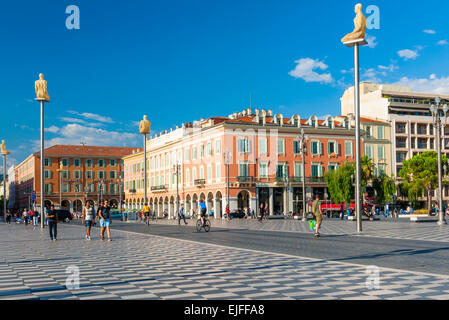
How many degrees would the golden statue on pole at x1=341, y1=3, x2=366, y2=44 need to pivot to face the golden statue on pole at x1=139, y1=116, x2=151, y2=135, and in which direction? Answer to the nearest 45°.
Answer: approximately 45° to its right

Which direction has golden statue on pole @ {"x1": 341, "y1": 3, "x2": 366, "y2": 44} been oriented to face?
to the viewer's left
